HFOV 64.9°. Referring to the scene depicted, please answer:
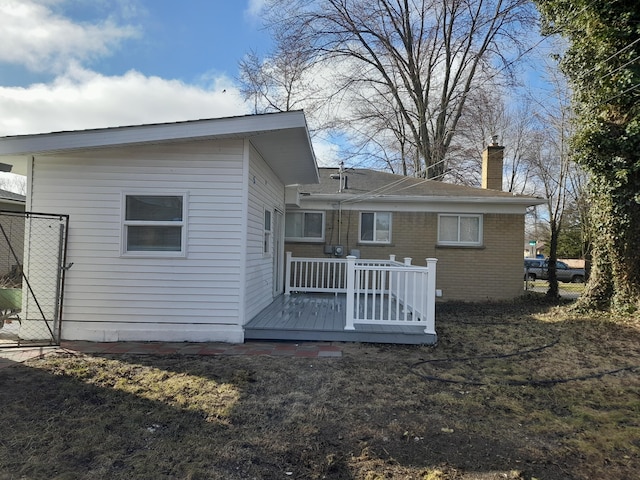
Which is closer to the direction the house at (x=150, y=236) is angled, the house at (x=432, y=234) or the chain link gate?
the house

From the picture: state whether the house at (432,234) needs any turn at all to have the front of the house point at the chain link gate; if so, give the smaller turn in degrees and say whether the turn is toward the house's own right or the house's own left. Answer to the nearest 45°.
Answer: approximately 135° to the house's own left

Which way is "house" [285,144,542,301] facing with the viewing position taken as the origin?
facing away from the viewer

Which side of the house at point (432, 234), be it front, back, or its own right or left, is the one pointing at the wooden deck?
back

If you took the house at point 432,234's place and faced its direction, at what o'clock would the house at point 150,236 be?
the house at point 150,236 is roughly at 7 o'clock from the house at point 432,234.

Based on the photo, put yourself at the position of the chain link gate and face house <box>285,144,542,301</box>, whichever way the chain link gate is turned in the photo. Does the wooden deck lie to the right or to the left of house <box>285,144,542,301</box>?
right

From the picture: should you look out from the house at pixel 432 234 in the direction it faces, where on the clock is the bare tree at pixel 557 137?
The bare tree is roughly at 2 o'clock from the house.
